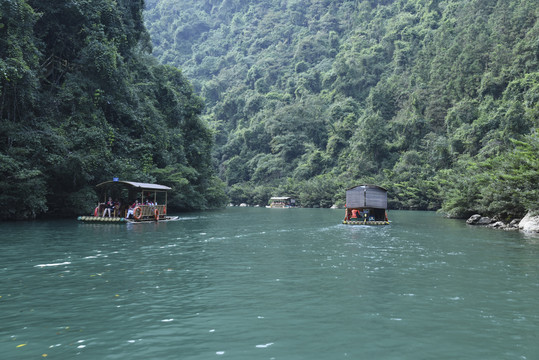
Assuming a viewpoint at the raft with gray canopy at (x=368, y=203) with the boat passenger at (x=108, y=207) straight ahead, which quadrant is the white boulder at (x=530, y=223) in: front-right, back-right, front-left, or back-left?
back-left

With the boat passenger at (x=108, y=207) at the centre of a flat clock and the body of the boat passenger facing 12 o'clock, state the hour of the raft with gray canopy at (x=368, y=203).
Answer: The raft with gray canopy is roughly at 8 o'clock from the boat passenger.

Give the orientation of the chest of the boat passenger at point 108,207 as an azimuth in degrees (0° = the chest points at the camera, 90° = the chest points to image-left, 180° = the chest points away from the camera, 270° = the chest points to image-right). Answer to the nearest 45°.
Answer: approximately 45°

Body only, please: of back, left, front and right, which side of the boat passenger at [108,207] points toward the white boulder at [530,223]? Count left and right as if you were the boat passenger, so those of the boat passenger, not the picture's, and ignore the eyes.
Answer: left
